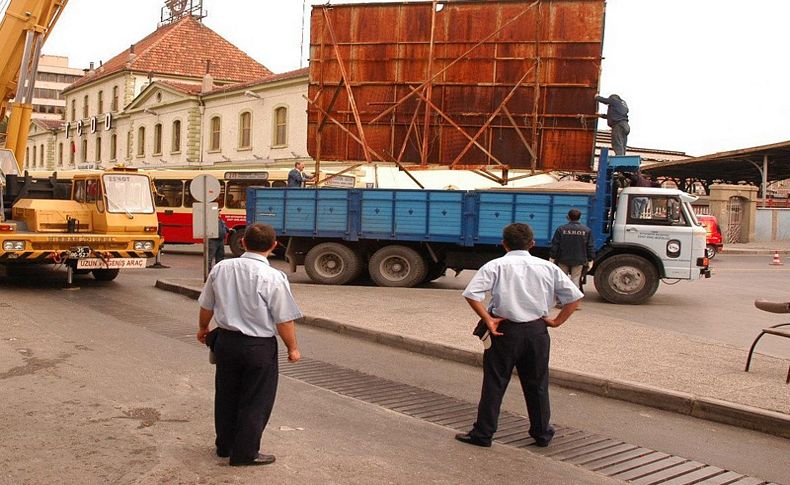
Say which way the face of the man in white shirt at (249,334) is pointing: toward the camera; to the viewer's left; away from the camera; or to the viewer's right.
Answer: away from the camera

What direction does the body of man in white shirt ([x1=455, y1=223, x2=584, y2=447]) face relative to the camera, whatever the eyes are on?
away from the camera

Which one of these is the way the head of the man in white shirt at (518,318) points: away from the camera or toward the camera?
away from the camera

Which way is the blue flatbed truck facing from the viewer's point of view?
to the viewer's right

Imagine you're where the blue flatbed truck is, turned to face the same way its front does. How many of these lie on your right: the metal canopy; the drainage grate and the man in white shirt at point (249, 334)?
2

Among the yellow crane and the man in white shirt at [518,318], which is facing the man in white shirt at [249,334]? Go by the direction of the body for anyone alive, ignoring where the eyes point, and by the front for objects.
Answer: the yellow crane

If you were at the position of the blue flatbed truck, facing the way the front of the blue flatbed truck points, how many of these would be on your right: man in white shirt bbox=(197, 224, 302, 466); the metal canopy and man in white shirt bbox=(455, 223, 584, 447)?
2

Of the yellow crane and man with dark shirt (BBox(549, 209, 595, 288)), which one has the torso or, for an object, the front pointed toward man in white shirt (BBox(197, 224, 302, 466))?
the yellow crane

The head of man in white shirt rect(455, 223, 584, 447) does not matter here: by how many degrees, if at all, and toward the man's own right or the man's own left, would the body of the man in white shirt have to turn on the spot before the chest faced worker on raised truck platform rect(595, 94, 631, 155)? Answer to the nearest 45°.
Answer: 0° — they already face them

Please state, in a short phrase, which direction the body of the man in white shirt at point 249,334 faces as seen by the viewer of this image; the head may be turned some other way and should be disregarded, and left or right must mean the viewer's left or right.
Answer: facing away from the viewer and to the right of the viewer
